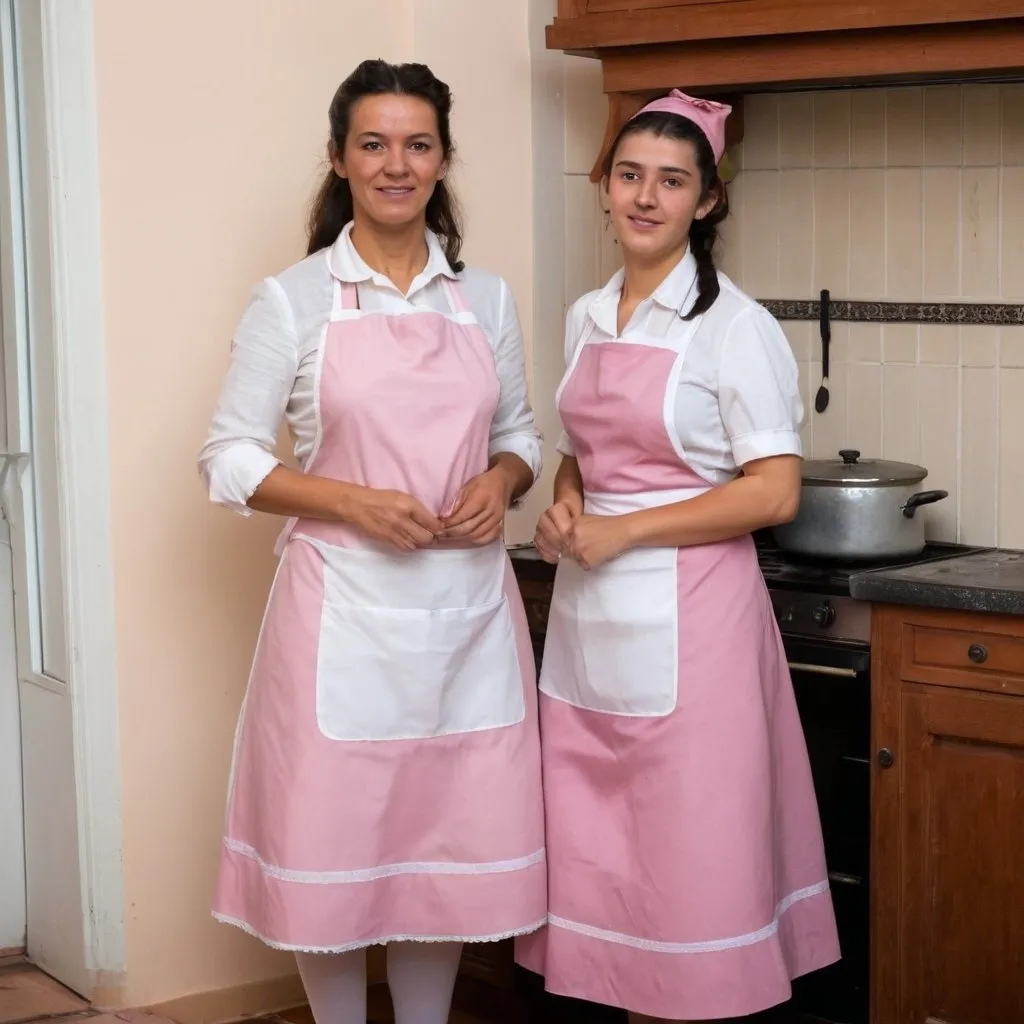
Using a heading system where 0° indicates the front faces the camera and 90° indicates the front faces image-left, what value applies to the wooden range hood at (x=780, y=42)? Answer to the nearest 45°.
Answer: approximately 0°

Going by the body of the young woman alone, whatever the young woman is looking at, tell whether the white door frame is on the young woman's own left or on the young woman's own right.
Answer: on the young woman's own right

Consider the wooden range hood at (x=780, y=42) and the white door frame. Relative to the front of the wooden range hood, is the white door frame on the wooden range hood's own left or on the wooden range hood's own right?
on the wooden range hood's own right

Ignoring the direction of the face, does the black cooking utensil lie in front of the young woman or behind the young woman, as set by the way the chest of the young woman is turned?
behind

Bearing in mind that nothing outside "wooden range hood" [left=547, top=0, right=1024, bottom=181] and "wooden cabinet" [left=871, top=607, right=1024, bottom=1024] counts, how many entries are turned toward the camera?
2

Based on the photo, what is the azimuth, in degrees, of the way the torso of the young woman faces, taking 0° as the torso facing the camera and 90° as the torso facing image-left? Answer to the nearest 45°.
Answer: approximately 45°
